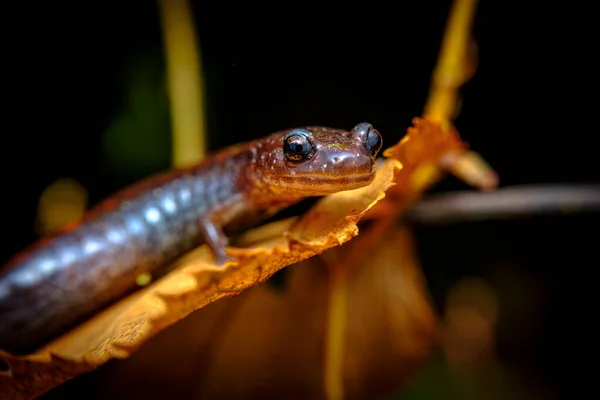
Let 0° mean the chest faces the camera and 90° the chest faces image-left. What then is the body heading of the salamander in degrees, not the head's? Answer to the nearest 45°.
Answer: approximately 270°
